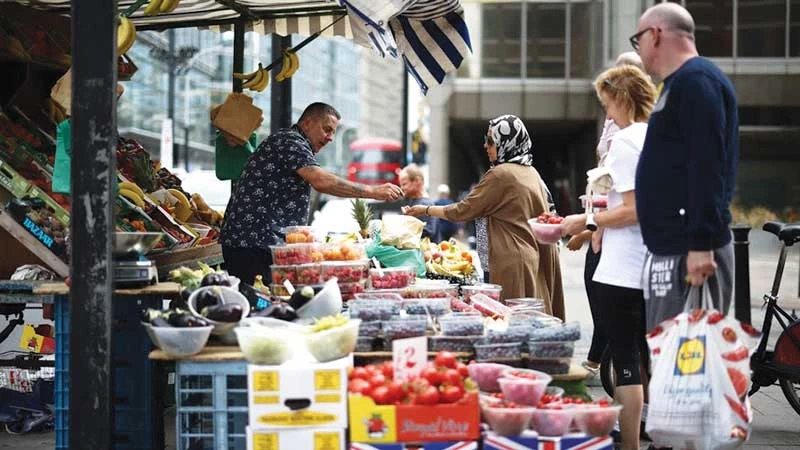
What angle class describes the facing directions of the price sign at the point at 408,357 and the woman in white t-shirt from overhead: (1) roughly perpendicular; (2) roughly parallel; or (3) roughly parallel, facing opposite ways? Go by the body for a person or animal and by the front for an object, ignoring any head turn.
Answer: roughly perpendicular

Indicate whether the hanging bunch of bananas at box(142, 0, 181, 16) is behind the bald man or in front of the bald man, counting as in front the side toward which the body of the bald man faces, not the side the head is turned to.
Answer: in front

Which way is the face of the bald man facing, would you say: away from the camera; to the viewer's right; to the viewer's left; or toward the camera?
to the viewer's left

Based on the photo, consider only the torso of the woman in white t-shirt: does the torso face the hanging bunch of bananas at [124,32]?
yes

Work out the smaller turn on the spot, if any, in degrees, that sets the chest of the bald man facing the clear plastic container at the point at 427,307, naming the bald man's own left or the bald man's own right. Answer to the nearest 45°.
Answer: approximately 45° to the bald man's own right

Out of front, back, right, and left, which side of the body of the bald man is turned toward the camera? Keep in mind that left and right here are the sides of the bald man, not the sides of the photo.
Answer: left

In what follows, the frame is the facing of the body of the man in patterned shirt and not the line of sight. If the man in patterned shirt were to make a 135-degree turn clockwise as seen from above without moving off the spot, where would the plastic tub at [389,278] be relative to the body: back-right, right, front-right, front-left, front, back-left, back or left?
left

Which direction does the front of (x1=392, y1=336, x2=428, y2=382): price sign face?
toward the camera

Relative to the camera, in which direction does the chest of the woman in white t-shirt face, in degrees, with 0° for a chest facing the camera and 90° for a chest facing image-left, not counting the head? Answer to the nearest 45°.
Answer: approximately 90°

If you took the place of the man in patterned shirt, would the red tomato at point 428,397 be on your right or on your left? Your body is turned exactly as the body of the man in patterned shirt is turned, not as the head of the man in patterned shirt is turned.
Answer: on your right

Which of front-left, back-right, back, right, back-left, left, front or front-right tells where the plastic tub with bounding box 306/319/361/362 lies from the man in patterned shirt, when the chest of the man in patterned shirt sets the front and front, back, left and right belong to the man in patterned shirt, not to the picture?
right

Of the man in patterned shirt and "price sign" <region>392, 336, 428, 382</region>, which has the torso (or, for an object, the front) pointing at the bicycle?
the man in patterned shirt

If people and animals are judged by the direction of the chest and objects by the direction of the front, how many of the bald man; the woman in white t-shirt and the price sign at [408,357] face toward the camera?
1

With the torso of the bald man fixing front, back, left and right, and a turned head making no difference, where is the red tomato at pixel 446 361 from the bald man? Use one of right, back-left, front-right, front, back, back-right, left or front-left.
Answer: front

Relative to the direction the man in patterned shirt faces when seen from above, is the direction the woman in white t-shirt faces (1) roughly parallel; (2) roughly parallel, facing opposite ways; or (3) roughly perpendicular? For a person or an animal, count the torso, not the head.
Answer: roughly parallel, facing opposite ways

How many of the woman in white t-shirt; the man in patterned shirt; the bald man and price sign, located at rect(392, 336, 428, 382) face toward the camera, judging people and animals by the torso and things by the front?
1

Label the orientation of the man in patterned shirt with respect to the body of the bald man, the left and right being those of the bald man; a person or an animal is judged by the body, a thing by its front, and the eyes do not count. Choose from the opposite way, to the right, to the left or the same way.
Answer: the opposite way

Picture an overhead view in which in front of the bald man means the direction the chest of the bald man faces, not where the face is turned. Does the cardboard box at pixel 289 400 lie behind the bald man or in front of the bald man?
in front

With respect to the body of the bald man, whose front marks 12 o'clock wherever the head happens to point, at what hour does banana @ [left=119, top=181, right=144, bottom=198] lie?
The banana is roughly at 1 o'clock from the bald man.
